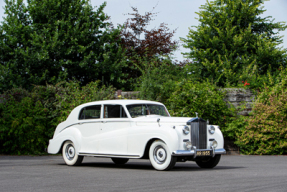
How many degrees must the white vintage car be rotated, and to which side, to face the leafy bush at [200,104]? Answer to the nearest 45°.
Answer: approximately 90° to its left

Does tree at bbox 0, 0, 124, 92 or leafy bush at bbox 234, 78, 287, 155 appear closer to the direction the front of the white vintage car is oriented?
the leafy bush

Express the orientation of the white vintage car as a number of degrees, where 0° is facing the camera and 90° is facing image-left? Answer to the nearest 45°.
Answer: approximately 315°

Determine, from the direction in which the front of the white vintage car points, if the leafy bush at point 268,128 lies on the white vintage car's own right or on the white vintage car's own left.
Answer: on the white vintage car's own left

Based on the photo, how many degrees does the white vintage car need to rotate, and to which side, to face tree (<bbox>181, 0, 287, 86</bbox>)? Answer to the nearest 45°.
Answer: approximately 90° to its left

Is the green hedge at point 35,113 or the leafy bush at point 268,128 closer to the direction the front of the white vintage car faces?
the leafy bush

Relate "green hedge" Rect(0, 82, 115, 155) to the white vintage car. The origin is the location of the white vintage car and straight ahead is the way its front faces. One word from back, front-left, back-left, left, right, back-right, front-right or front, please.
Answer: back

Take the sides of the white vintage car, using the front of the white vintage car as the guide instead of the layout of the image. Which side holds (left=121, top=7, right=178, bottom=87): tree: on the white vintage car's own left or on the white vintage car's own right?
on the white vintage car's own left
